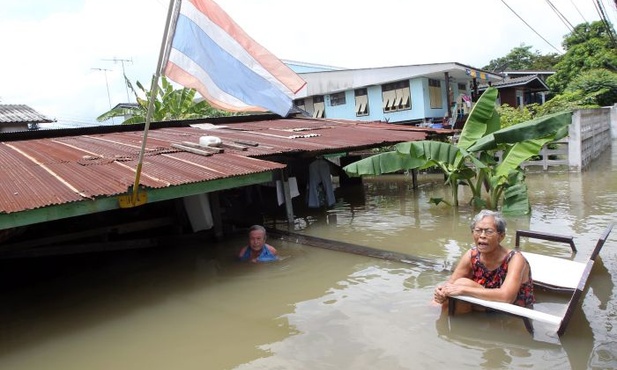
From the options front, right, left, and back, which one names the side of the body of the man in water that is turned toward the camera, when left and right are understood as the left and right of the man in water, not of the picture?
front

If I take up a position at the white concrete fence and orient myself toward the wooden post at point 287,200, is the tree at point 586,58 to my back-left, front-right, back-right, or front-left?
back-right

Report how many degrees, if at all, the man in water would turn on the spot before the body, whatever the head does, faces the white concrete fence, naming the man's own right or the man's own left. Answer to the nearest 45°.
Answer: approximately 135° to the man's own left

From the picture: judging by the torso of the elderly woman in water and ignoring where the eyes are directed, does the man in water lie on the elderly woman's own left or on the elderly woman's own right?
on the elderly woman's own right

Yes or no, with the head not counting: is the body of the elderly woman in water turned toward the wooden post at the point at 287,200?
no

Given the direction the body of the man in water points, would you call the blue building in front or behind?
behind

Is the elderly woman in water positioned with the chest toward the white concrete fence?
no

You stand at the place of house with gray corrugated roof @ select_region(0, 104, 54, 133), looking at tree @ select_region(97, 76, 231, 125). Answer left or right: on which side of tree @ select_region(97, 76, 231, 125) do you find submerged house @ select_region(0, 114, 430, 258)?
right

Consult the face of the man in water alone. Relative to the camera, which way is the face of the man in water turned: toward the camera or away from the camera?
toward the camera

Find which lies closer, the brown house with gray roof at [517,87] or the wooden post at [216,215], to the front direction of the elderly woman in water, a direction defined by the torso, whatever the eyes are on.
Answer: the wooden post
